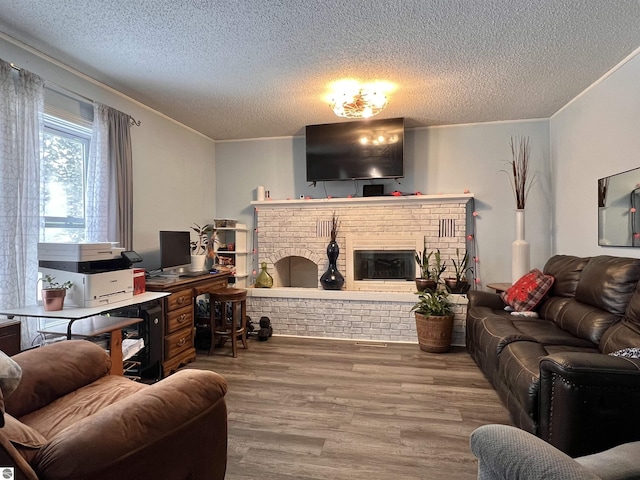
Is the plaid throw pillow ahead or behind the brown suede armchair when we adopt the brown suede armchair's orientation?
ahead

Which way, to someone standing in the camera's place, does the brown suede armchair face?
facing away from the viewer and to the right of the viewer

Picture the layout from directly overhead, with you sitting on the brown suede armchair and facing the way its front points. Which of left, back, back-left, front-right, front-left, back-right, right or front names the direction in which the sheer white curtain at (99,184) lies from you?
front-left

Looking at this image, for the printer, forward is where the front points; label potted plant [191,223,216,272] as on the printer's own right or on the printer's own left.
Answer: on the printer's own left

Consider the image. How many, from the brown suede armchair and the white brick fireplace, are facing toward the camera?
1

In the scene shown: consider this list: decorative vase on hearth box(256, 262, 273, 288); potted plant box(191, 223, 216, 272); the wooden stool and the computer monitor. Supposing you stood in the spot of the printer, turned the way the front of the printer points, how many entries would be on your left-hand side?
4

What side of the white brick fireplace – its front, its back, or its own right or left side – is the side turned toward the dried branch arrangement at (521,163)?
left

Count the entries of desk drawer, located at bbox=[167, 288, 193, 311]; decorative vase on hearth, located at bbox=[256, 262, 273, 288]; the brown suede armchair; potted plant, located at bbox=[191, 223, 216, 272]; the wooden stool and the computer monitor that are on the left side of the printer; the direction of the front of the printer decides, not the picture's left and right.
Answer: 5

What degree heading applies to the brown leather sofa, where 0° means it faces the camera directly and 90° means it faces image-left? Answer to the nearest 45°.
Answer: approximately 45°

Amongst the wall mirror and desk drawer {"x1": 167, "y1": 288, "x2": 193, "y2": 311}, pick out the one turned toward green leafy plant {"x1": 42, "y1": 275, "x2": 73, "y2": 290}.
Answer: the wall mirror

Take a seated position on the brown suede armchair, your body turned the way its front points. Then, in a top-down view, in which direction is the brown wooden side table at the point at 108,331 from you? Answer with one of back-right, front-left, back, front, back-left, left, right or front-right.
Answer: front-left

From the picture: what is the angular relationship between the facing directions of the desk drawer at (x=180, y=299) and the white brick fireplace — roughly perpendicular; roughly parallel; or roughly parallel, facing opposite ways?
roughly perpendicular
